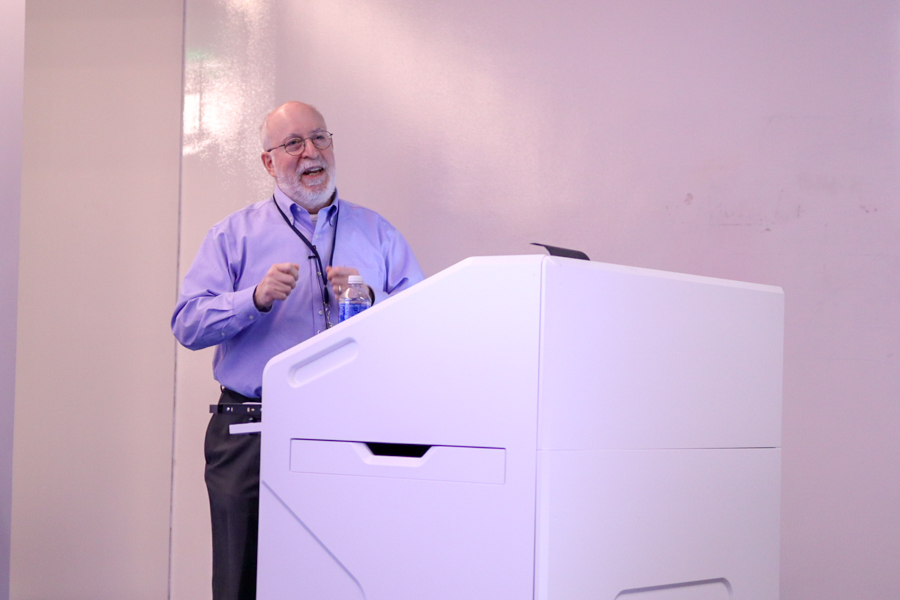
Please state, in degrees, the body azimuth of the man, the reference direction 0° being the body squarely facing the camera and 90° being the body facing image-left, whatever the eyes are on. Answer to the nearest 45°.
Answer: approximately 315°

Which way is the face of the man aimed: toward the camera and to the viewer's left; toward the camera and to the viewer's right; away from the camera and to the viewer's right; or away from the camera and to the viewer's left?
toward the camera and to the viewer's right

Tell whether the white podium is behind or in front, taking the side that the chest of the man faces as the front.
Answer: in front
